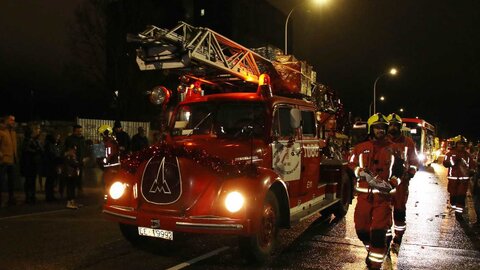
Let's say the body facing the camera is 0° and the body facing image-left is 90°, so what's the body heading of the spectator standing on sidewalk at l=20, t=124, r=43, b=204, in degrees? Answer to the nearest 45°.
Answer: approximately 270°

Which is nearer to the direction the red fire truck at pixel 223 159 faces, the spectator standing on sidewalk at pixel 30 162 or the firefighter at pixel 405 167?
the spectator standing on sidewalk

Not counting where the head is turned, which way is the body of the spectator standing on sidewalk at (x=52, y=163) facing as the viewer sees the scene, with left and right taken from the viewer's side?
facing to the right of the viewer

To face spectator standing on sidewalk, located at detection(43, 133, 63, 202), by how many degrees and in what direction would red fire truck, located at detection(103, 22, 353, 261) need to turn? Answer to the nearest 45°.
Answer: approximately 90° to its right

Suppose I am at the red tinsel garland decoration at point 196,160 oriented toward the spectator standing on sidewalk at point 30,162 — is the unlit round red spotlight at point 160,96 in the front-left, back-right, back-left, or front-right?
front-right

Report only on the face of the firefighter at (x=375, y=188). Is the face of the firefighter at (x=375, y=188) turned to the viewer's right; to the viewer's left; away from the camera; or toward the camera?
toward the camera

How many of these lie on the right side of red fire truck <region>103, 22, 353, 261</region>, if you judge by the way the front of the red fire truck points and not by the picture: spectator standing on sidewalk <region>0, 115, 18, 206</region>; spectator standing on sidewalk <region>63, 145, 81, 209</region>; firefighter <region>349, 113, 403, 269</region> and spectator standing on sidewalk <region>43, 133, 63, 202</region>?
3

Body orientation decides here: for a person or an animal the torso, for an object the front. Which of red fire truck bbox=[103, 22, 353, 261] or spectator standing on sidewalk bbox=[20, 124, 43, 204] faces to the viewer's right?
the spectator standing on sidewalk

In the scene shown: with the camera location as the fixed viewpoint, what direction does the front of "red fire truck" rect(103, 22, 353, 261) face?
facing the viewer and to the left of the viewer

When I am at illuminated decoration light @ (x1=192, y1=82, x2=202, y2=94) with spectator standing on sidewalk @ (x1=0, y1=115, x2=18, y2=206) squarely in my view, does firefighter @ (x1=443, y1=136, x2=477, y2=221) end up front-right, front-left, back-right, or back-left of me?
back-right

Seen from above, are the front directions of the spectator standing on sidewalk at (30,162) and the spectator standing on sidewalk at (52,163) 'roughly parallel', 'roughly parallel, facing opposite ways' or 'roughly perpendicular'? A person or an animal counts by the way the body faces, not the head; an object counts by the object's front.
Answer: roughly parallel

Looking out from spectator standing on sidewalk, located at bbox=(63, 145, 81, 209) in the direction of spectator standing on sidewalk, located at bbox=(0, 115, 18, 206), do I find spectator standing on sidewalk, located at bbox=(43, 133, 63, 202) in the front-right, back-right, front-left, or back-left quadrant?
front-right
